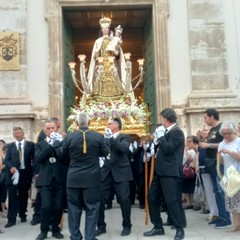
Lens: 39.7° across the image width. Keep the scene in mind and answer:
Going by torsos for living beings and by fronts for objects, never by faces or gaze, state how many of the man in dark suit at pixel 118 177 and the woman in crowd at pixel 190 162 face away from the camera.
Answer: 0

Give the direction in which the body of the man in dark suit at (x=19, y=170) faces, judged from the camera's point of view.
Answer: toward the camera

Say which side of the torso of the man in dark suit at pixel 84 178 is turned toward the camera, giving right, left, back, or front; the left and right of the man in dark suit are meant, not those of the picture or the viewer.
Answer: back

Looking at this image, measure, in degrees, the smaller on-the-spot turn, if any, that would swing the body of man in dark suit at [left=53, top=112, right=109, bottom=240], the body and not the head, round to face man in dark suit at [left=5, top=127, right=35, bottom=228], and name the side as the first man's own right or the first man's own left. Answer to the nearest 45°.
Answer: approximately 45° to the first man's own left

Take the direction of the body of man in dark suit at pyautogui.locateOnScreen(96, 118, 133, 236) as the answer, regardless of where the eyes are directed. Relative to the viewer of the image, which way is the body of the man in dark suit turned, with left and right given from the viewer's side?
facing the viewer and to the left of the viewer

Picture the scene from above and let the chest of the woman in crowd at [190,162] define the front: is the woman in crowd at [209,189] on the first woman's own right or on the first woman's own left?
on the first woman's own left

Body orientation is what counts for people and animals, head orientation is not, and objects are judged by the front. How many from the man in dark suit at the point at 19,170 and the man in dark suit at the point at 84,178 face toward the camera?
1

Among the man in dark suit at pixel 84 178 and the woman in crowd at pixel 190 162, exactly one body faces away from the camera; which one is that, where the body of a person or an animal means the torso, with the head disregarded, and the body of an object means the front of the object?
the man in dark suit

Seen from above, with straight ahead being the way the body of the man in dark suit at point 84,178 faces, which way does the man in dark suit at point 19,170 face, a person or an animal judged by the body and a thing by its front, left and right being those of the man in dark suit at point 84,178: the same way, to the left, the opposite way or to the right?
the opposite way

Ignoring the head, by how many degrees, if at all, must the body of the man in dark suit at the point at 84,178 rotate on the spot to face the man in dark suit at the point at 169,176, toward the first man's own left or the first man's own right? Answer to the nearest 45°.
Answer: approximately 90° to the first man's own right

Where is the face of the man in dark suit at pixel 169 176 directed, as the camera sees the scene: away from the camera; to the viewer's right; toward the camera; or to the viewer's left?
to the viewer's left

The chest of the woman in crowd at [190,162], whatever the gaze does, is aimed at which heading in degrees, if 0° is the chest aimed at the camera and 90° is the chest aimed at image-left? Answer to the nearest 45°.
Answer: approximately 45°

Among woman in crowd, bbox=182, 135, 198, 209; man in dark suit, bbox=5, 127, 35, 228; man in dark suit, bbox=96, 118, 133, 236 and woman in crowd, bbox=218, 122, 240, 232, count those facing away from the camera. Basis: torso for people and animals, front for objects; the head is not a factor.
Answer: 0

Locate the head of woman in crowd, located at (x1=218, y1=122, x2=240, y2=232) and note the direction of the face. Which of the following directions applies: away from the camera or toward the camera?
toward the camera

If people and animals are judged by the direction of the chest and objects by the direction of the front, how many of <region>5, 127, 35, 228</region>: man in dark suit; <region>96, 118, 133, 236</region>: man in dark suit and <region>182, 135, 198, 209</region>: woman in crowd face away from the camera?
0
